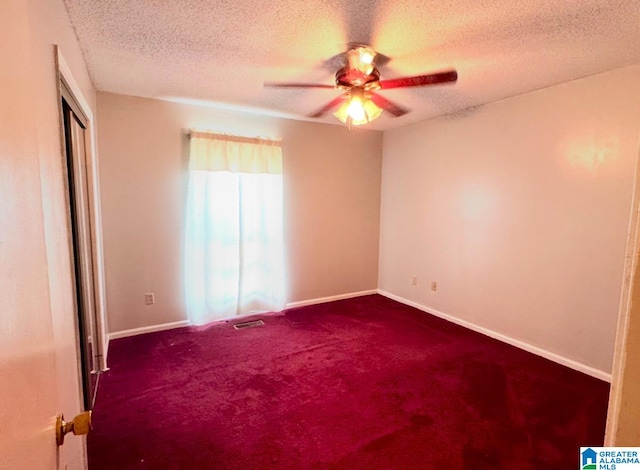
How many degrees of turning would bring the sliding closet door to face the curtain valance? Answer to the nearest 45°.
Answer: approximately 45° to its left

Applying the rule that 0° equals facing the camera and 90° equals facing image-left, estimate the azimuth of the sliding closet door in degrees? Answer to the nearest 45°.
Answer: approximately 270°

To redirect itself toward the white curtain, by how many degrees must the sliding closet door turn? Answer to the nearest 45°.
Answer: approximately 45° to its left

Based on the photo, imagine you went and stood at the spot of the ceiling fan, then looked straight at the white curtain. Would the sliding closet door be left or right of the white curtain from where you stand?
left

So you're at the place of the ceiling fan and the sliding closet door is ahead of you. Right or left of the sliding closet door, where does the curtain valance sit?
right
